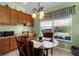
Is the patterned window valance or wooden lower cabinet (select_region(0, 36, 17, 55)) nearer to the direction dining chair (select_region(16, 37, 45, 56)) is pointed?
the patterned window valance

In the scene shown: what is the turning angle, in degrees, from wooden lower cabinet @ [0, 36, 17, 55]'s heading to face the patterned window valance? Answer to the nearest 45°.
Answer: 0° — it already faces it

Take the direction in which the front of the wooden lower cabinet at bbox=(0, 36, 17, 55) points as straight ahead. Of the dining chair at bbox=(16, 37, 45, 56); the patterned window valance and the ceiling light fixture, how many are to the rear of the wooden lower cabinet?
0

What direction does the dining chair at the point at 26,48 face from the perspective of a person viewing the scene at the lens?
facing away from the viewer and to the right of the viewer

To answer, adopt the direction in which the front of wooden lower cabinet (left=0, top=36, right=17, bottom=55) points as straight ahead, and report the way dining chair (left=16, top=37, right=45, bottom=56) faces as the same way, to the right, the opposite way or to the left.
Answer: to the left

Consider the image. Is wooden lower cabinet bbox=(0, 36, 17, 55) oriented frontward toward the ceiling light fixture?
yes

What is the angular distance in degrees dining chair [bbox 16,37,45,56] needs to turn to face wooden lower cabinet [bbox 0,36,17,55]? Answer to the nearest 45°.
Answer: approximately 90° to its left

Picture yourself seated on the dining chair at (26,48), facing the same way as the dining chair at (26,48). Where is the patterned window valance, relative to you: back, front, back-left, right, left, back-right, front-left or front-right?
front

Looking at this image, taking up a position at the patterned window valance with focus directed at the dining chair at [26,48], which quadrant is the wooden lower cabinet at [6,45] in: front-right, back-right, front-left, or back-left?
front-right

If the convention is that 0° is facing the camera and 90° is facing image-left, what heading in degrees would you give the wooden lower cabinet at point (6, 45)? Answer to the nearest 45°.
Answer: approximately 315°

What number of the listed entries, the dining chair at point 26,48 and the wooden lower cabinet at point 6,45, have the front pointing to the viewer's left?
0

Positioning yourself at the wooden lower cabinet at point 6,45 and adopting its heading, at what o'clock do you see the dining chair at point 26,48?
The dining chair is roughly at 1 o'clock from the wooden lower cabinet.
